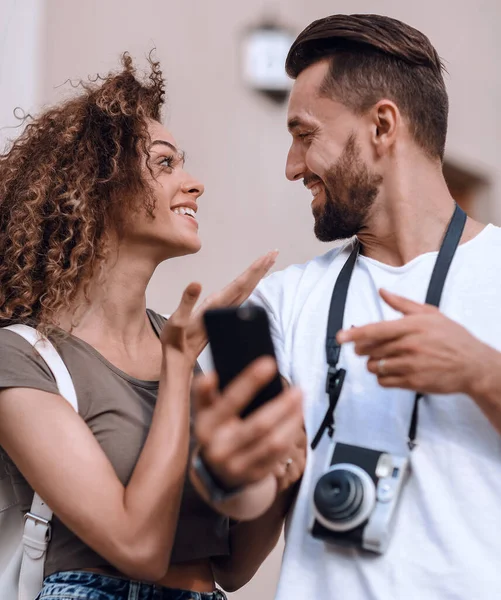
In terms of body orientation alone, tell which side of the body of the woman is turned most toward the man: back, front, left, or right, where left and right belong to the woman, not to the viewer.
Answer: front

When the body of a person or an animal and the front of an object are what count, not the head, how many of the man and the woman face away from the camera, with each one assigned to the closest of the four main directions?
0

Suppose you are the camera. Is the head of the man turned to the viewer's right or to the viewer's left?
to the viewer's left

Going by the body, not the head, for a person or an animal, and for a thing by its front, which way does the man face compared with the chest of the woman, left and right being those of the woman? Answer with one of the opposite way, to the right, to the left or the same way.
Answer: to the right

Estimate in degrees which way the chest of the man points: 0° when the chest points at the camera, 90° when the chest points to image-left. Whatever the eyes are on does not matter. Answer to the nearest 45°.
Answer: approximately 45°

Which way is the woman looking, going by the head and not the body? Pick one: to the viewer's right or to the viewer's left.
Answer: to the viewer's right

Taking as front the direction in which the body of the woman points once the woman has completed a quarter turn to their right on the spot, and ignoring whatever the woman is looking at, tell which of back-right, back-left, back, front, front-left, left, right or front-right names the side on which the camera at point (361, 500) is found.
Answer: left

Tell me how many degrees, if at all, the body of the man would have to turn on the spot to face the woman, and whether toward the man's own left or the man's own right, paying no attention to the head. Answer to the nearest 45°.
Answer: approximately 45° to the man's own right

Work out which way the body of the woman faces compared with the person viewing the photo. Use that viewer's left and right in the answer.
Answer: facing the viewer and to the right of the viewer
